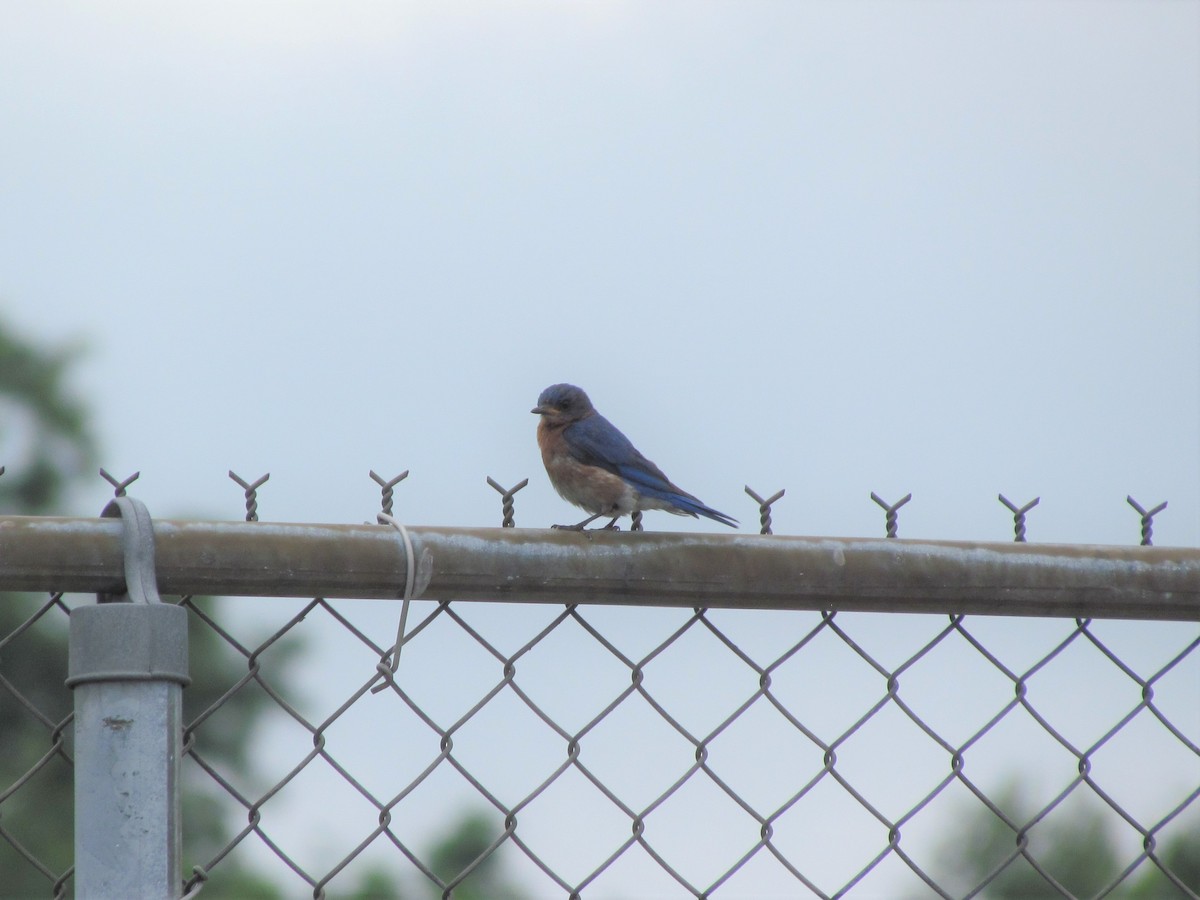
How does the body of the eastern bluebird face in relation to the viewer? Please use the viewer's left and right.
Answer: facing to the left of the viewer

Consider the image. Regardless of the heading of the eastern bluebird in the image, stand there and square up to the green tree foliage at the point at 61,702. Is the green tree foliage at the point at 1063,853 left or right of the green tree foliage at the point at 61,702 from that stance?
right

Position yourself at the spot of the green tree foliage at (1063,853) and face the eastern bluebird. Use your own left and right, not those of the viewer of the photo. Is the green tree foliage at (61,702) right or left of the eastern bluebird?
right

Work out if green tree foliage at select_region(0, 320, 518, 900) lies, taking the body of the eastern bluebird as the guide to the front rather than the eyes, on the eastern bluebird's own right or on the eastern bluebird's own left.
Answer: on the eastern bluebird's own right

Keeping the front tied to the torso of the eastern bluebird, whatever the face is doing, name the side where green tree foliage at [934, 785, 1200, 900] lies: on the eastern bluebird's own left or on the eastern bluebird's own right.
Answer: on the eastern bluebird's own right
